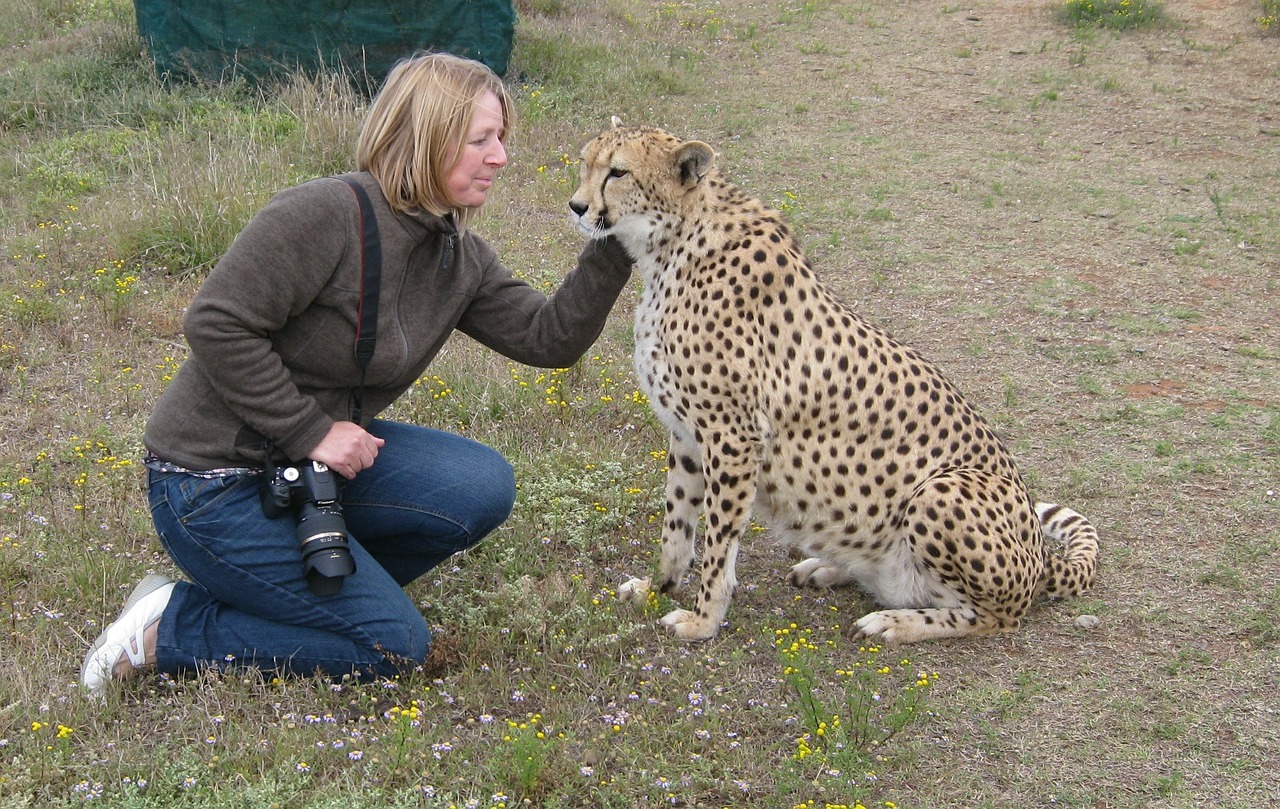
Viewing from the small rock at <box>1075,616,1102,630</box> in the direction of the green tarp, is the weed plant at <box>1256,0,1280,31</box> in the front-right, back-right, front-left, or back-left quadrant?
front-right

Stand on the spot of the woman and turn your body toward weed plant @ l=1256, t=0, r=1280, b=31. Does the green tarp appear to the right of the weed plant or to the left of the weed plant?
left

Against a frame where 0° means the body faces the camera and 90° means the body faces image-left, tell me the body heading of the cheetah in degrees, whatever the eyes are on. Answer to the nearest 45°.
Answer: approximately 90°

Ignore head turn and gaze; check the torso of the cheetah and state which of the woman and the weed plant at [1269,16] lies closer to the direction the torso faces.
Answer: the woman

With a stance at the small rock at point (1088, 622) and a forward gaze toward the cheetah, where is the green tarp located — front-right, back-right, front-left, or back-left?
front-right

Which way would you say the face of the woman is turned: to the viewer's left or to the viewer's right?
to the viewer's right

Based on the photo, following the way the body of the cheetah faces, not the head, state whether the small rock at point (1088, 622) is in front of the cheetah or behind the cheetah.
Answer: behind

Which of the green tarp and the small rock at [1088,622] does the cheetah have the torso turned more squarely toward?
the green tarp

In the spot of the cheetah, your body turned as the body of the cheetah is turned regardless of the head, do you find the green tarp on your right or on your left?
on your right

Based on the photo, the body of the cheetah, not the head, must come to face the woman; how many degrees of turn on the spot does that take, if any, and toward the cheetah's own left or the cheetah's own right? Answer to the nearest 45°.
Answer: approximately 45° to the cheetah's own left
